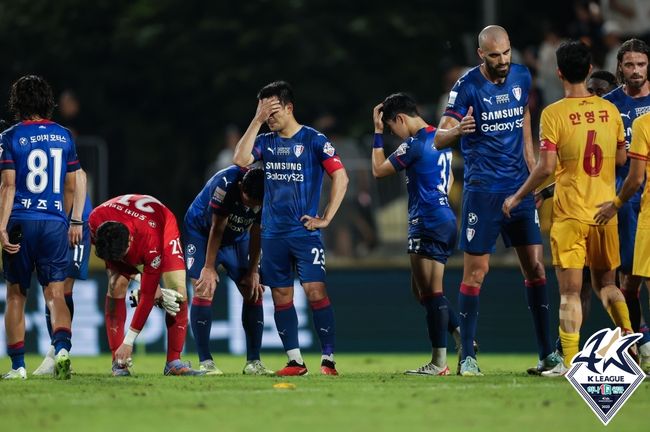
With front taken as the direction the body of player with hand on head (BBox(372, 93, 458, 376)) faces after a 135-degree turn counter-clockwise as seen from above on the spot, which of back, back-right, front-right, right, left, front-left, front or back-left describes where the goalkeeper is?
back-right

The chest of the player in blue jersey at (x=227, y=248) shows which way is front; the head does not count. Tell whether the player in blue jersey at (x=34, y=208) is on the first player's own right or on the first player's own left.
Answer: on the first player's own right

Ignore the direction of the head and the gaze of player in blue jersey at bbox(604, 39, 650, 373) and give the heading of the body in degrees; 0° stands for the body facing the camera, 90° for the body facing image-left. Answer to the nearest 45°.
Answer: approximately 0°

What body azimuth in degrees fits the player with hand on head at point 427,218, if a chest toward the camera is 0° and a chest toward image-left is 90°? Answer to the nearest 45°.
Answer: approximately 90°

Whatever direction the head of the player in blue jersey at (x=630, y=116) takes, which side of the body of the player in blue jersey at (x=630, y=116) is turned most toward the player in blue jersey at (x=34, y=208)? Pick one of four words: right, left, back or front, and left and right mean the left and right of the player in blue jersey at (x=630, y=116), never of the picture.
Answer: right

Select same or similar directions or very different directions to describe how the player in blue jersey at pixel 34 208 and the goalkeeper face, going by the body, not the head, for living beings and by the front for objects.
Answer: very different directions

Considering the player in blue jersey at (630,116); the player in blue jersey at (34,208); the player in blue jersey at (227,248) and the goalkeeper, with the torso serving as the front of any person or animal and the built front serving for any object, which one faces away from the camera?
the player in blue jersey at (34,208)

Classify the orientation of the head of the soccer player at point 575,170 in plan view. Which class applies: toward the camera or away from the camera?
away from the camera

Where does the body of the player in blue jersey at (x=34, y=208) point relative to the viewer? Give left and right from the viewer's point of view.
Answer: facing away from the viewer

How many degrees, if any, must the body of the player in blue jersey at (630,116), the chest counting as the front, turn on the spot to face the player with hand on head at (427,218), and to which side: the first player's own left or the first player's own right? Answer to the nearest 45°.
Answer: approximately 90° to the first player's own right

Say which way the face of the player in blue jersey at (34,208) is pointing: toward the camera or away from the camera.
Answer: away from the camera

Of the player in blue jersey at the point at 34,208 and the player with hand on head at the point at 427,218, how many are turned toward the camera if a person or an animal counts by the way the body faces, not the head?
0

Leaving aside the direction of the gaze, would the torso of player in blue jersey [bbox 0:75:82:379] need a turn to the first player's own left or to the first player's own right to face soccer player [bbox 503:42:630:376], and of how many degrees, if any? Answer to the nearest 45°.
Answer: approximately 135° to the first player's own right
